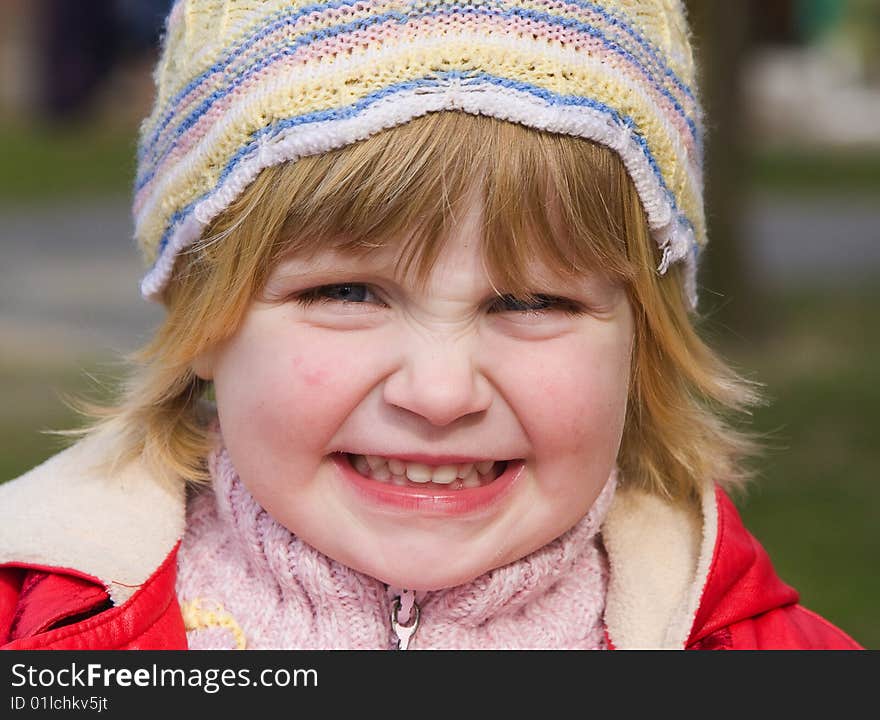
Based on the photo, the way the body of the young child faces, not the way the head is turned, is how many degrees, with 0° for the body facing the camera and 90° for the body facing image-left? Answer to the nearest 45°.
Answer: approximately 0°

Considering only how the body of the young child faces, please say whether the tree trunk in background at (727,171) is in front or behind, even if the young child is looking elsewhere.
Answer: behind
